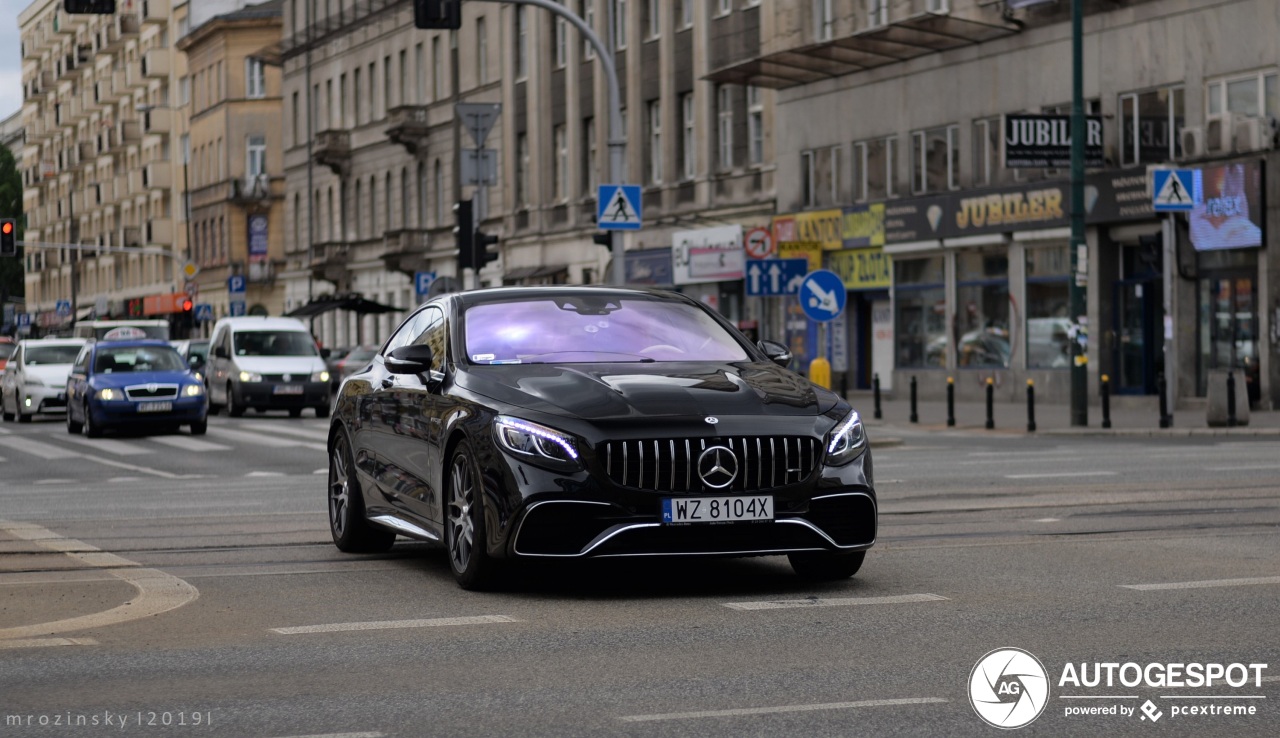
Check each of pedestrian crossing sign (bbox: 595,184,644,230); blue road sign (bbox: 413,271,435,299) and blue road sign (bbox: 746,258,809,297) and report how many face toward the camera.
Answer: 3

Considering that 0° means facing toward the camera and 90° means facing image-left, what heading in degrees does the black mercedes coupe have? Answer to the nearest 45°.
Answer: approximately 315°

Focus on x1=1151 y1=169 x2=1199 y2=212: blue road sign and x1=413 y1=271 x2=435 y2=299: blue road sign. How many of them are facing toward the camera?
2

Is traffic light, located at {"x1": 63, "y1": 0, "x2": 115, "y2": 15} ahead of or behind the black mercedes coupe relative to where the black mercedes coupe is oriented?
behind

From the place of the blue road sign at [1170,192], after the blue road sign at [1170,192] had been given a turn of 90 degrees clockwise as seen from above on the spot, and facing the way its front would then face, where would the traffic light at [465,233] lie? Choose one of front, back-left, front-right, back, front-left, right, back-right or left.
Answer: front
